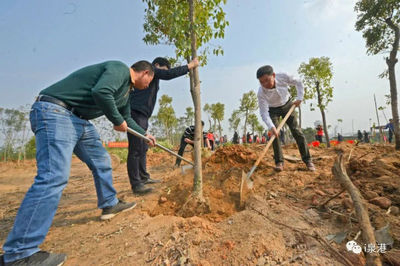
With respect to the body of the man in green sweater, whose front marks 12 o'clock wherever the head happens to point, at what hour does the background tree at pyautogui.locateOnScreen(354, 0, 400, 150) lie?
The background tree is roughly at 12 o'clock from the man in green sweater.

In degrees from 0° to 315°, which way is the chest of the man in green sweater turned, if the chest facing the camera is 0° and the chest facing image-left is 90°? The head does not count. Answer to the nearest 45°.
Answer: approximately 270°

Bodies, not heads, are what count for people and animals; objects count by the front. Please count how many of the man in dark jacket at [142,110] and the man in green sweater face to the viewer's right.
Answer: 2

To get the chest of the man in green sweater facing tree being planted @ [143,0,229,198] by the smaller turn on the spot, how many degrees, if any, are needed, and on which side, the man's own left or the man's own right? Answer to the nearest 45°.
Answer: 0° — they already face it

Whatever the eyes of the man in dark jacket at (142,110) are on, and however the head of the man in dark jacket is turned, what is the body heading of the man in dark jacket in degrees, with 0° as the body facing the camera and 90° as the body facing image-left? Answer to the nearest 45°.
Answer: approximately 270°
